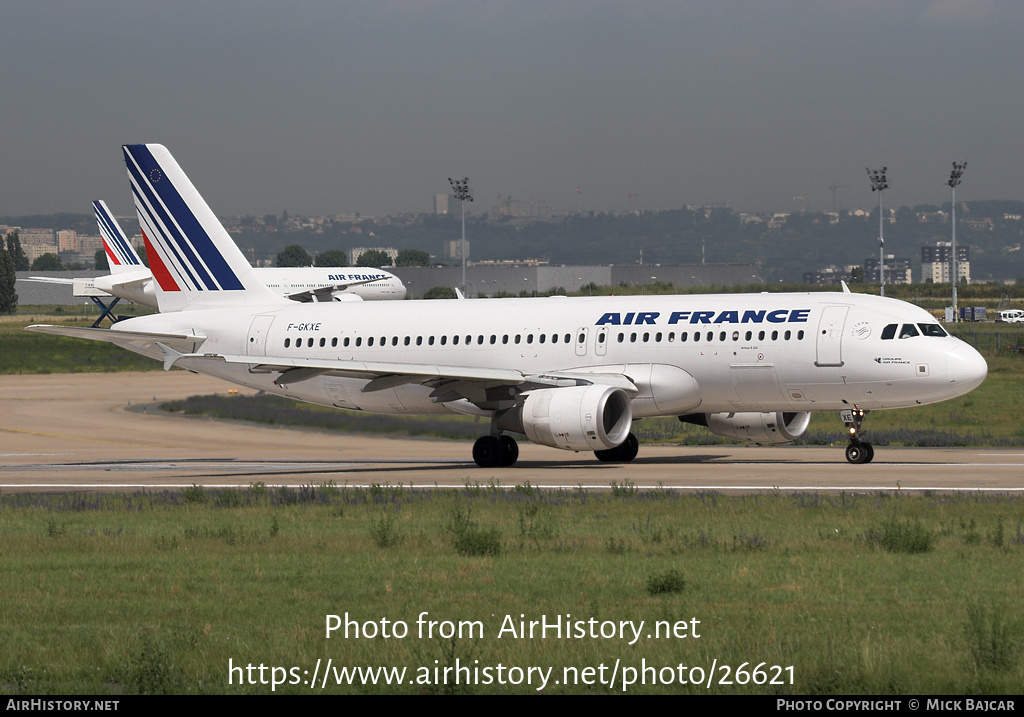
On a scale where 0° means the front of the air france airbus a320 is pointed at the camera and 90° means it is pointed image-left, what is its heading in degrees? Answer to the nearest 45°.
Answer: approximately 315°
